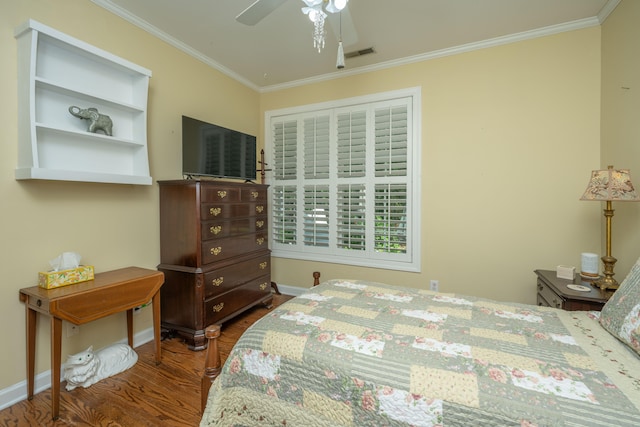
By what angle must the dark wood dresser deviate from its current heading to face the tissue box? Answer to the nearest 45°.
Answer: approximately 90° to its right

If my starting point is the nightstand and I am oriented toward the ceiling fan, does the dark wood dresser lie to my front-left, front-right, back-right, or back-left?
front-right

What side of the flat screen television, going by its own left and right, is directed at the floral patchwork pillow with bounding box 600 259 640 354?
front

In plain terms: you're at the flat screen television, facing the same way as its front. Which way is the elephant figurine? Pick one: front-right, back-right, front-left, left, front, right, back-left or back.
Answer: right

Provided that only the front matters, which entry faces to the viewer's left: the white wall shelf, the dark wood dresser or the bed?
the bed

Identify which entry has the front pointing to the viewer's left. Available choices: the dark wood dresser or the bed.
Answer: the bed

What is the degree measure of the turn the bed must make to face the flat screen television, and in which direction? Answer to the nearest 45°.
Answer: approximately 45° to its right

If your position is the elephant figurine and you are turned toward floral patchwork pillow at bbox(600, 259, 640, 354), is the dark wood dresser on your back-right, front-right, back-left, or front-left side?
front-left

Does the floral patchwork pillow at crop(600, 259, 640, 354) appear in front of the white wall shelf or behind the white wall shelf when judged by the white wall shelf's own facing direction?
in front

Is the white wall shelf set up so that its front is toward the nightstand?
yes

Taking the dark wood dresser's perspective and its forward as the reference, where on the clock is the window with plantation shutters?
The window with plantation shutters is roughly at 10 o'clock from the dark wood dresser.

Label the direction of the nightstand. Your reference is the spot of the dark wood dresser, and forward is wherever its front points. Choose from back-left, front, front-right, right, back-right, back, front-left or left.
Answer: front

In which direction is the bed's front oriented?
to the viewer's left

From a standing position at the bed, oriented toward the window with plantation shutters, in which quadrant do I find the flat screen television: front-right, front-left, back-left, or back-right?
front-left

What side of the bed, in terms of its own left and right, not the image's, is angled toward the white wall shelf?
front

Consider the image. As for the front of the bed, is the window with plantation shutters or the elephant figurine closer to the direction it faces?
the elephant figurine
